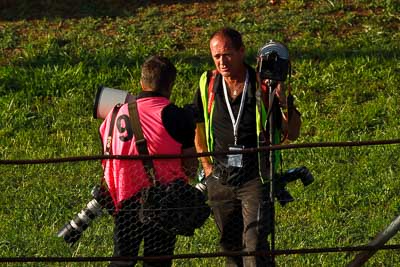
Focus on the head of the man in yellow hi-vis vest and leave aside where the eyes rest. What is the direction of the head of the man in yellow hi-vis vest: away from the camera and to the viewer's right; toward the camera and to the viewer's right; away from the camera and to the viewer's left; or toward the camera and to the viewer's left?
toward the camera and to the viewer's left

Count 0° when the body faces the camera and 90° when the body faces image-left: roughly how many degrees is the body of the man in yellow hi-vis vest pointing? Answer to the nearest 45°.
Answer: approximately 0°

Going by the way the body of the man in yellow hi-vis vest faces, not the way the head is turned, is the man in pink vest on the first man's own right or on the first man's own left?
on the first man's own right
